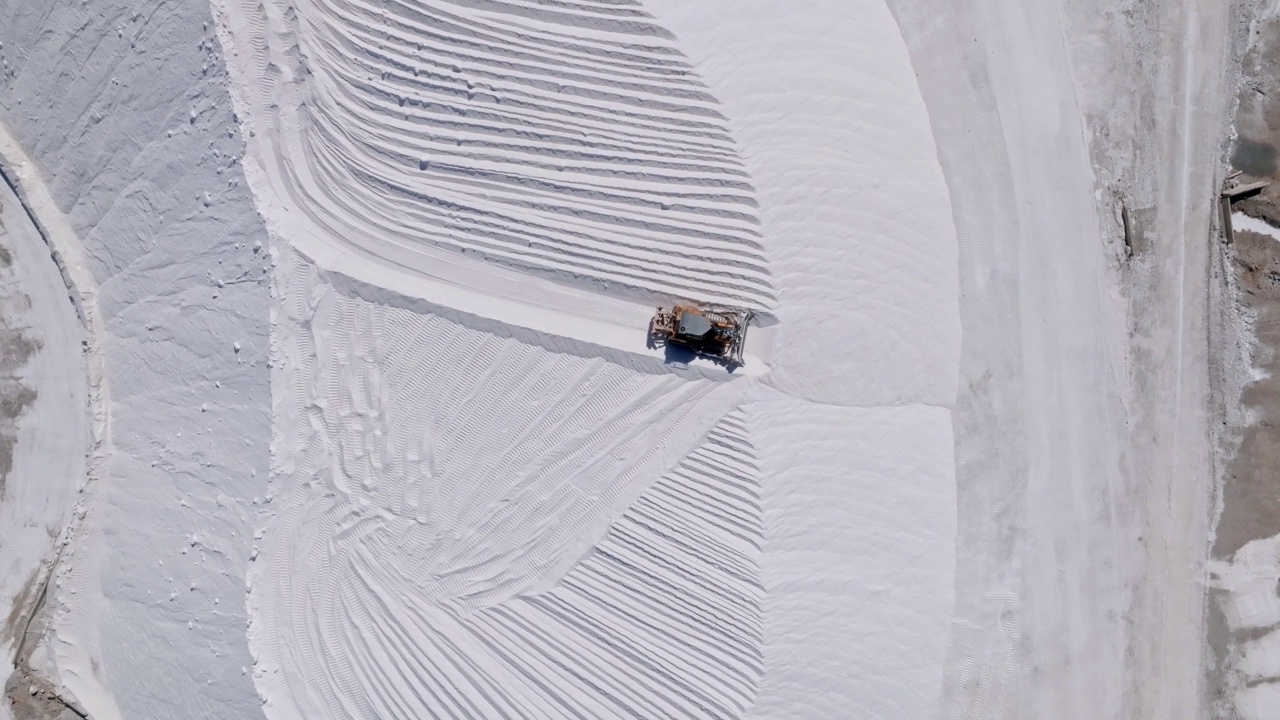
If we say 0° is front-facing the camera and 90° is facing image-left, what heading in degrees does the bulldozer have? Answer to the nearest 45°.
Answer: approximately 270°
